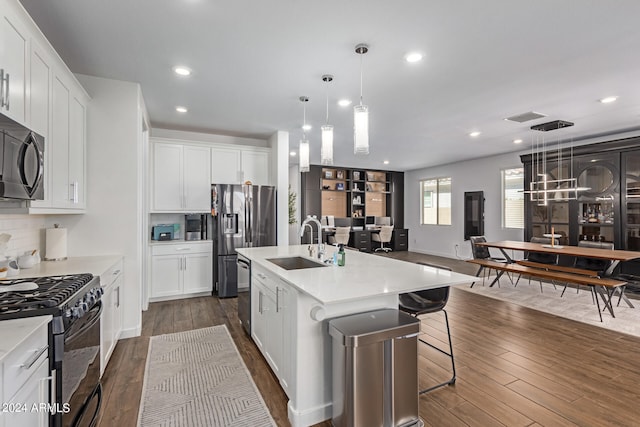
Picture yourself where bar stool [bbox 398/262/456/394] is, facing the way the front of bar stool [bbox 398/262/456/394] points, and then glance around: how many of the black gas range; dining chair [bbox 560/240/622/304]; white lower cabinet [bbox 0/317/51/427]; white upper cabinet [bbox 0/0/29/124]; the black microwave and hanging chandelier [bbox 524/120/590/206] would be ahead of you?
4

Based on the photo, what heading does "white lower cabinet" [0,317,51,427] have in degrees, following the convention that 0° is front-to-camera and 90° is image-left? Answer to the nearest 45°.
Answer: approximately 270°

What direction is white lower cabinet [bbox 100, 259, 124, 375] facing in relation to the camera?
to the viewer's right

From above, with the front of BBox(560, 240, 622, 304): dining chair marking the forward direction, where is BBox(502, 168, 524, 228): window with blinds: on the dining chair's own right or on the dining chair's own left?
on the dining chair's own right

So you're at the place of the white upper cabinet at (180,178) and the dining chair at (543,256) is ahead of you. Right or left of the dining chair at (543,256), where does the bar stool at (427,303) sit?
right

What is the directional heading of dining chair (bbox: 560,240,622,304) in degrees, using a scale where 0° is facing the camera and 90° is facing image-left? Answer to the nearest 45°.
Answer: approximately 45°

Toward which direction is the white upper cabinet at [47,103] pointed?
to the viewer's right

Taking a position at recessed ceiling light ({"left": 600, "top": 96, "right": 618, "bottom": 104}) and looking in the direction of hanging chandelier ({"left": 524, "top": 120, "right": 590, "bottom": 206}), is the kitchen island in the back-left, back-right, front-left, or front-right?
back-left

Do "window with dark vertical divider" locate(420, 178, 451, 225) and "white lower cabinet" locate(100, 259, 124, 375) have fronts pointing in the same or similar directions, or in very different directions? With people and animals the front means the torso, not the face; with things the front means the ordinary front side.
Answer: very different directions
